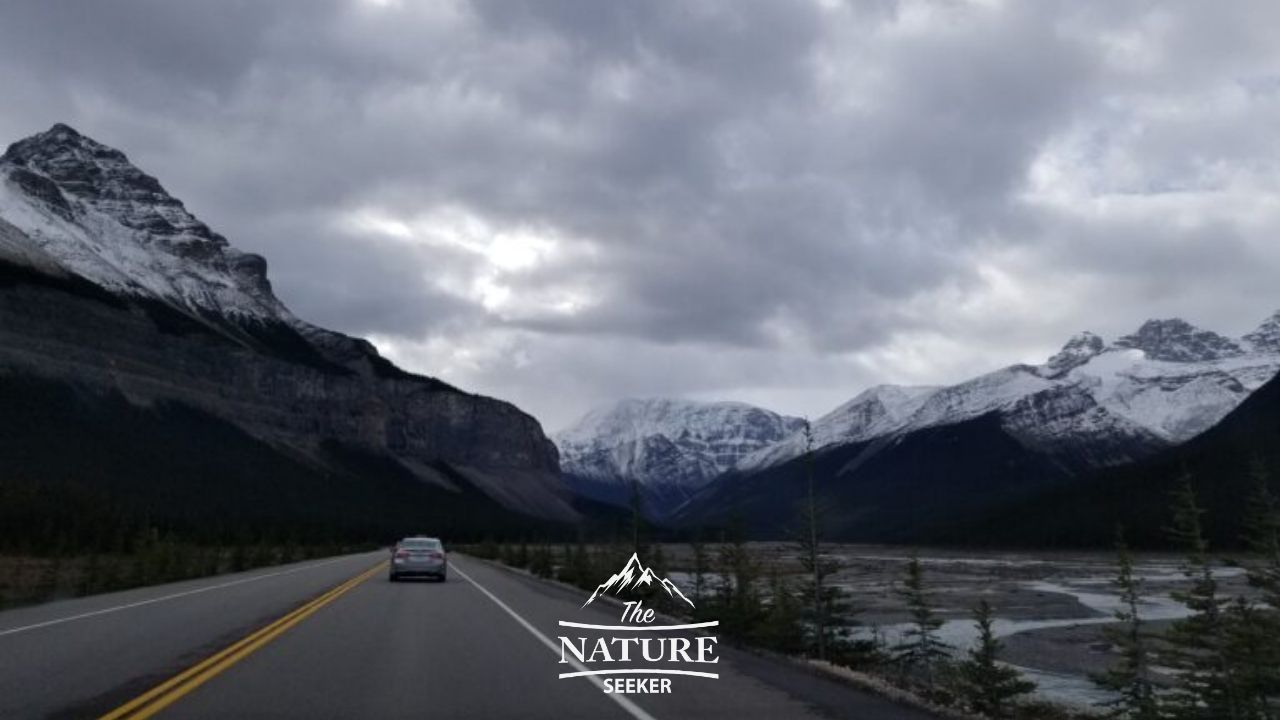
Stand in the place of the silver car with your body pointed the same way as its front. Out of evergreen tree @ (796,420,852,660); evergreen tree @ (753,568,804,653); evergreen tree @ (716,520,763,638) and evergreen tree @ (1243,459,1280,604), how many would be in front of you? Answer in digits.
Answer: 0

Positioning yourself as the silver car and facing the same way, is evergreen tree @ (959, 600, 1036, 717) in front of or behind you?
behind

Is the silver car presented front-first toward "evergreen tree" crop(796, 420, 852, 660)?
no

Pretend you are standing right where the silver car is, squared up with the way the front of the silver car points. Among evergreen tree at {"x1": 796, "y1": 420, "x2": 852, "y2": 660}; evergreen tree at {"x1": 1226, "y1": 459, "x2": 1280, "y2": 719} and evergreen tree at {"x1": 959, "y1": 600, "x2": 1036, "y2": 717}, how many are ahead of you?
0

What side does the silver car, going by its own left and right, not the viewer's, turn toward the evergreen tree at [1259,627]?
back

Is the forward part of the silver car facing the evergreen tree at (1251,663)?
no

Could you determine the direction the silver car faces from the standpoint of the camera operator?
facing away from the viewer

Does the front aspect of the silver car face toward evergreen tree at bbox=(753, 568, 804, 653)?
no
